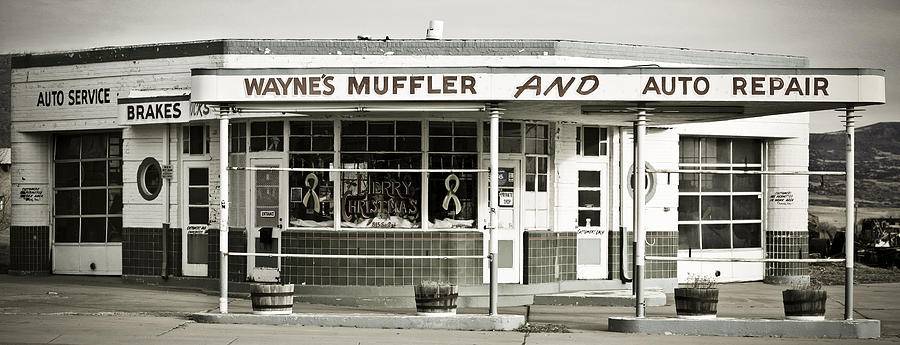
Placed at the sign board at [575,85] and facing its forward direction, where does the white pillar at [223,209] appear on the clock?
The white pillar is roughly at 3 o'clock from the sign board.

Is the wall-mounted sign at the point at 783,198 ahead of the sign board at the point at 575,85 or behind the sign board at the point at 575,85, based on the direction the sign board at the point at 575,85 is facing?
behind

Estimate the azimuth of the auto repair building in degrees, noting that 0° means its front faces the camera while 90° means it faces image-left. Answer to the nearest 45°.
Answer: approximately 0°

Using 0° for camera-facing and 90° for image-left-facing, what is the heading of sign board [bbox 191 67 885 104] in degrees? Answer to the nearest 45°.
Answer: approximately 0°

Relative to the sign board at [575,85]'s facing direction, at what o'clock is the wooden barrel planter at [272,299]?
The wooden barrel planter is roughly at 3 o'clock from the sign board.

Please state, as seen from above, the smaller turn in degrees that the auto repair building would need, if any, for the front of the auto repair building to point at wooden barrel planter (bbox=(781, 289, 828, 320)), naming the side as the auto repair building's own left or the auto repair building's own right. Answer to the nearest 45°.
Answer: approximately 45° to the auto repair building's own left
